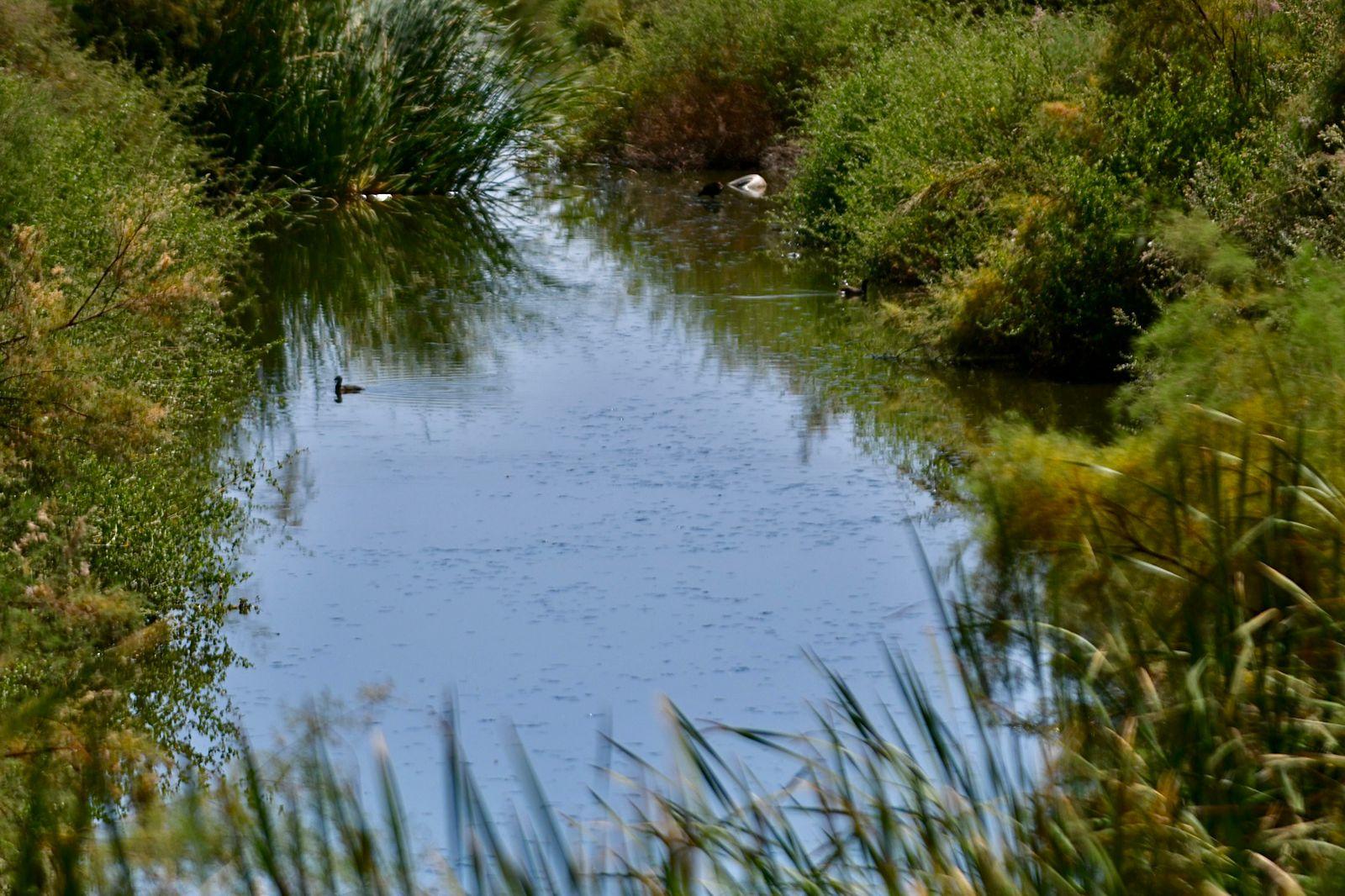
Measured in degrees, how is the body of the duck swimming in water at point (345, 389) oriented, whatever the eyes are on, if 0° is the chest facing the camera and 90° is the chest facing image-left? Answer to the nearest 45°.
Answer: approximately 90°

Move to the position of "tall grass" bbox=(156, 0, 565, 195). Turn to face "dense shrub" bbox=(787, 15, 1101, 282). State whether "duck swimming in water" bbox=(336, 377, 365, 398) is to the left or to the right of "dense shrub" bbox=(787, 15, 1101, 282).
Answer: right

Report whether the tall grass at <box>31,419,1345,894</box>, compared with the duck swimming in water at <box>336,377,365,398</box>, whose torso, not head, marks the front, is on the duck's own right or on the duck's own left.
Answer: on the duck's own left

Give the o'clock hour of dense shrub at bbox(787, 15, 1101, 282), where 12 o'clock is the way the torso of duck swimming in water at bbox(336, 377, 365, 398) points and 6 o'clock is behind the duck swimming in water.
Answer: The dense shrub is roughly at 5 o'clock from the duck swimming in water.

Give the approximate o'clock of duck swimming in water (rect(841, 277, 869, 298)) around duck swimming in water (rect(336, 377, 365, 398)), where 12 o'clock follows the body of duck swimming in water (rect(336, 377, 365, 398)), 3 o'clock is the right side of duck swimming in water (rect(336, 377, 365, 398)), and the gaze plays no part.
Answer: duck swimming in water (rect(841, 277, 869, 298)) is roughly at 5 o'clock from duck swimming in water (rect(336, 377, 365, 398)).
